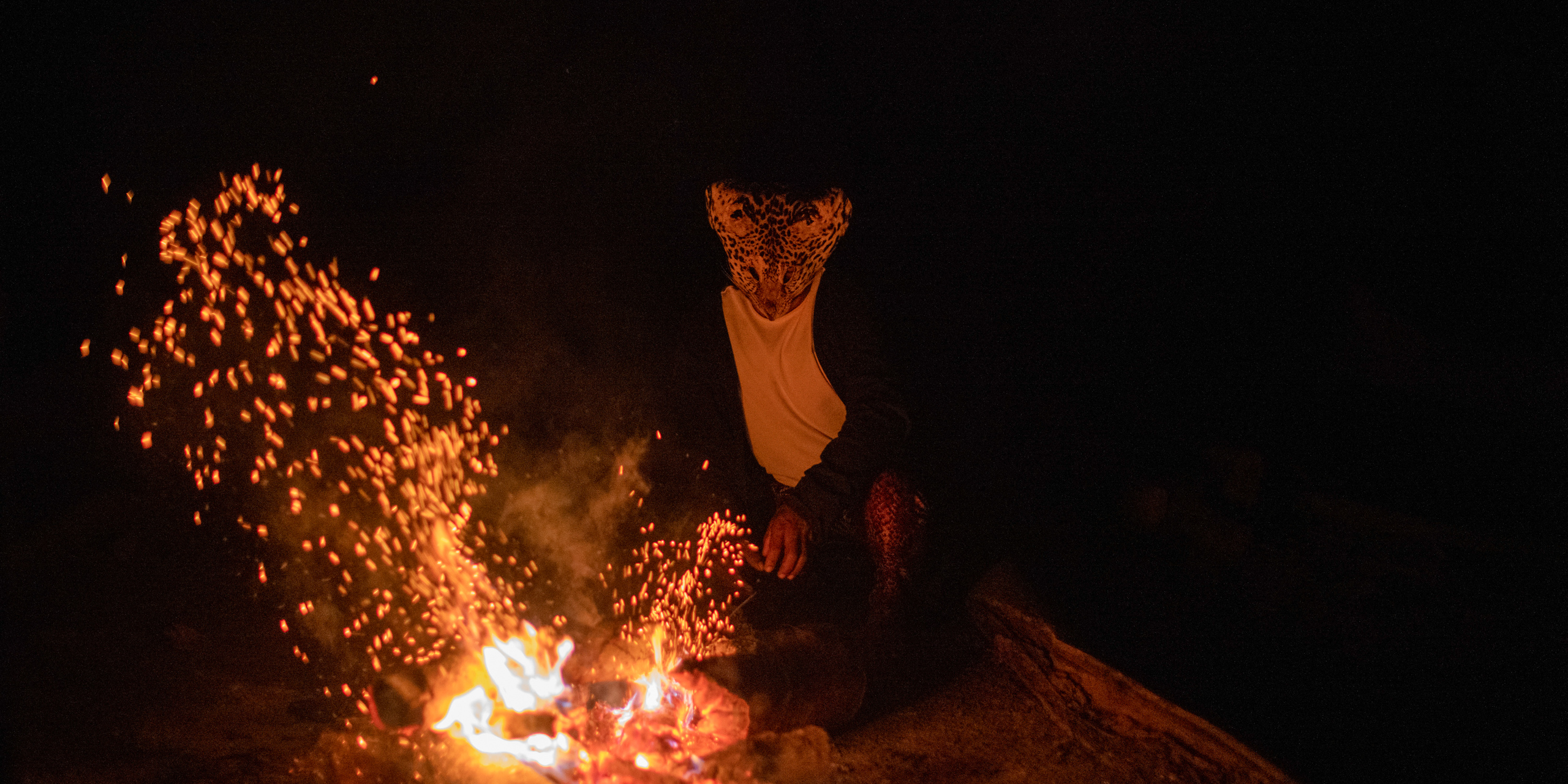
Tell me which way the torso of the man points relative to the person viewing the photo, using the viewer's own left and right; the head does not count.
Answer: facing the viewer

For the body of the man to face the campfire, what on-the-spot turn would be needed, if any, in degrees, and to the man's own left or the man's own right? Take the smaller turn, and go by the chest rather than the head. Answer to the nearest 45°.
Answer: approximately 90° to the man's own right
